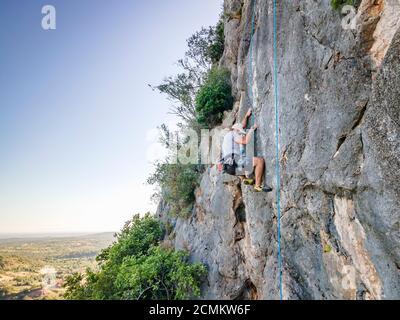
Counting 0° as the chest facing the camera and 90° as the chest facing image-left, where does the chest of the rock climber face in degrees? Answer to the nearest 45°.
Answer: approximately 270°

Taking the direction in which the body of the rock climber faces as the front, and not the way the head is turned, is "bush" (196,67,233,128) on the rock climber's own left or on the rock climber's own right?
on the rock climber's own left
